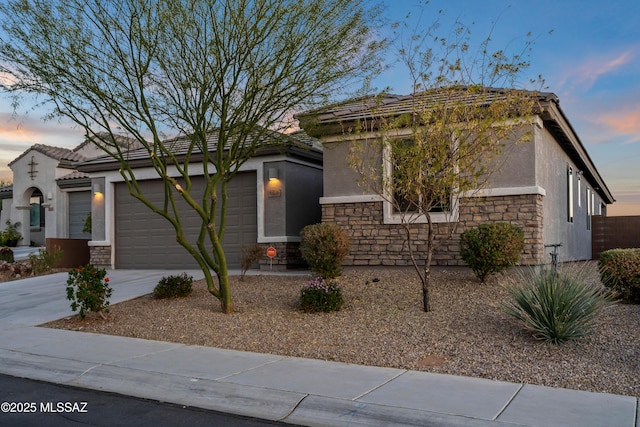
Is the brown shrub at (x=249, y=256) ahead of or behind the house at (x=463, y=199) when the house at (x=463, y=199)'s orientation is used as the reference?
ahead

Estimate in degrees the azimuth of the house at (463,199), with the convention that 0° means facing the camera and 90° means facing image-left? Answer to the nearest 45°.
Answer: approximately 45°

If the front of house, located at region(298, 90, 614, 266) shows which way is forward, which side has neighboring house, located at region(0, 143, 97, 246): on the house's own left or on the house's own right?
on the house's own right

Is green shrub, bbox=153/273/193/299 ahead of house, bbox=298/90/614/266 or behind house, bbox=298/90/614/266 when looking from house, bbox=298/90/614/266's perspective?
ahead

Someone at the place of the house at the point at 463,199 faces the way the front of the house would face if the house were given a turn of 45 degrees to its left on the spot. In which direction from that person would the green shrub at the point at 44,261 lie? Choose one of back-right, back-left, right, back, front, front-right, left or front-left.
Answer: right

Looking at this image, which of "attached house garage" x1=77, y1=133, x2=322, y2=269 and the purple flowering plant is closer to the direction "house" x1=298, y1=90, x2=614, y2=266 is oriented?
the purple flowering plant

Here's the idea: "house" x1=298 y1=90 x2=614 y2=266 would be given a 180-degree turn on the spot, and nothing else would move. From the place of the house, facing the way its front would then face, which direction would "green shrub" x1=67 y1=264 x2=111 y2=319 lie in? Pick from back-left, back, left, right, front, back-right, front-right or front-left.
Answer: back

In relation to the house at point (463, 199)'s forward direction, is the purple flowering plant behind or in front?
in front

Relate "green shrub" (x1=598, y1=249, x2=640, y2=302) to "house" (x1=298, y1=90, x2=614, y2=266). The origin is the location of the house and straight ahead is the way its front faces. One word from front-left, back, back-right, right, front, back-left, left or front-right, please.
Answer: left

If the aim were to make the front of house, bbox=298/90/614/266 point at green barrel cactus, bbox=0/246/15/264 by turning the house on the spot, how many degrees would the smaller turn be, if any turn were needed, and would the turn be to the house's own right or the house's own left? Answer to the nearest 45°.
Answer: approximately 45° to the house's own right

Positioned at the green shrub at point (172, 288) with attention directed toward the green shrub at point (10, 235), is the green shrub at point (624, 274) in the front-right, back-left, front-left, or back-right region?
back-right

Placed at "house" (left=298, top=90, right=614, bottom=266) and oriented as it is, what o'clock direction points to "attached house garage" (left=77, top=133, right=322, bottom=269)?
The attached house garage is roughly at 2 o'clock from the house.

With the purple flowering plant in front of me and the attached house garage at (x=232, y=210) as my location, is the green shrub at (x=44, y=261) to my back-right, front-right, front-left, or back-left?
back-right
